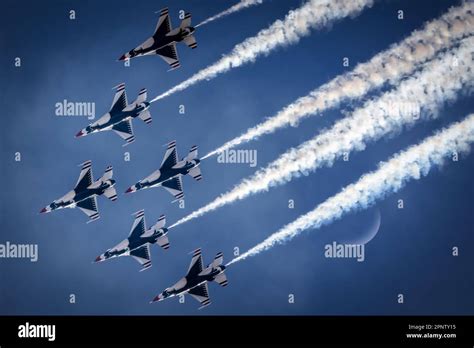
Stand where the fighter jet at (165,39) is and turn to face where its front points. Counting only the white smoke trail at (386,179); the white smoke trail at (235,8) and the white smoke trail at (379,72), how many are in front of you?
0

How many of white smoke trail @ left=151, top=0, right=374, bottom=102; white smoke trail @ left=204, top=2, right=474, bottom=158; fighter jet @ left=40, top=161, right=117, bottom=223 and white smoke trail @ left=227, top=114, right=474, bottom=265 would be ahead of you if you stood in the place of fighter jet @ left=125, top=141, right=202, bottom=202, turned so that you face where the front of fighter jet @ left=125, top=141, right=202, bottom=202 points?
1

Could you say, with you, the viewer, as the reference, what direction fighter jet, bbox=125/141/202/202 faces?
facing to the left of the viewer

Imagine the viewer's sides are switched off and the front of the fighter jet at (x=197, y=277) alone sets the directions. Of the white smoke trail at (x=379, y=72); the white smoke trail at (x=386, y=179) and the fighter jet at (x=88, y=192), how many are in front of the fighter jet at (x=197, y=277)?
1

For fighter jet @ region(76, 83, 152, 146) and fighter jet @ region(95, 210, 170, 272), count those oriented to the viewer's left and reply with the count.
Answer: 2

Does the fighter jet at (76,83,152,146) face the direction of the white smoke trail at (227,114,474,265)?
no

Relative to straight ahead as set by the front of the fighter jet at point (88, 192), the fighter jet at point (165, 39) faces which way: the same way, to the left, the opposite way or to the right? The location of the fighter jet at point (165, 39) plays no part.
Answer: the same way

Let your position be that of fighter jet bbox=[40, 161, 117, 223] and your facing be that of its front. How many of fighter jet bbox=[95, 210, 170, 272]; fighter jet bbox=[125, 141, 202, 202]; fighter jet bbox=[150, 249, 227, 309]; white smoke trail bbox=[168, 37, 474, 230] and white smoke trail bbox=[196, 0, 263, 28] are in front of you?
0

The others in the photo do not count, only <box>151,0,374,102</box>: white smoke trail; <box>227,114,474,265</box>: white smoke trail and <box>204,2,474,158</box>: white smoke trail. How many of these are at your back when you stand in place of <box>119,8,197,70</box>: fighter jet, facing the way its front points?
3

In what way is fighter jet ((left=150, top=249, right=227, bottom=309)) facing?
to the viewer's left

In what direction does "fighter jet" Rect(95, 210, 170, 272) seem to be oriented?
to the viewer's left

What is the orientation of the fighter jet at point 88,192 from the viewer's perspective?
to the viewer's left

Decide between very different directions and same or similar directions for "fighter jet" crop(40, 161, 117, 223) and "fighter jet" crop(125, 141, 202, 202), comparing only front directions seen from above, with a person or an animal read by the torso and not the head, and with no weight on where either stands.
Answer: same or similar directions

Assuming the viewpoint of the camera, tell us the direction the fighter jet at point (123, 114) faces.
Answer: facing to the left of the viewer

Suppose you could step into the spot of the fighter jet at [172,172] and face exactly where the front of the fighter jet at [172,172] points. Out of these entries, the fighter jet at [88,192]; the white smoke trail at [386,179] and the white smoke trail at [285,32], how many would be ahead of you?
1

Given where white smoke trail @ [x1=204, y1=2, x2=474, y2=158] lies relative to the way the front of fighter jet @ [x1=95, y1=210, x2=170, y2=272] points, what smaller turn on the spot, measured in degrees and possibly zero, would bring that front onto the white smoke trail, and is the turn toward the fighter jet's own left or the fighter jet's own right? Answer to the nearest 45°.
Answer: approximately 180°

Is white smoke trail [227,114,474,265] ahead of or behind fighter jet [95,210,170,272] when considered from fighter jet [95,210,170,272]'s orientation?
behind

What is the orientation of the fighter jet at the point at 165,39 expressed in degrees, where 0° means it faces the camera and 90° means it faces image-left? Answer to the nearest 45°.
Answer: approximately 90°

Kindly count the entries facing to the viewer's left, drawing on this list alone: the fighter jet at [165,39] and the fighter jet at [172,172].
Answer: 2
